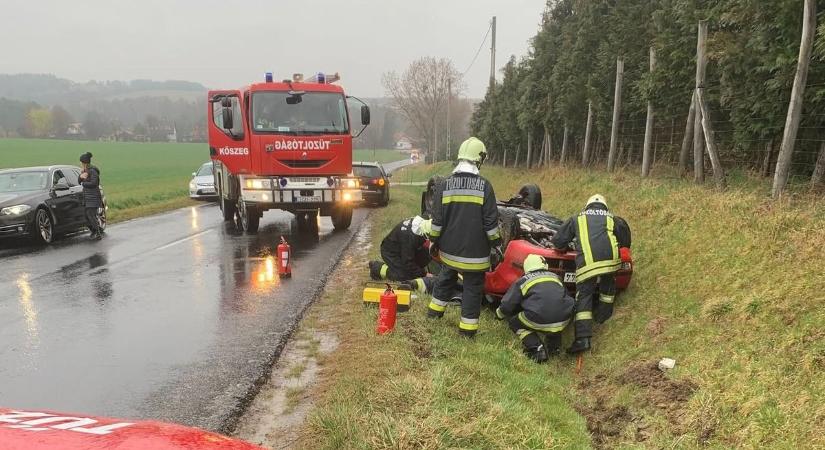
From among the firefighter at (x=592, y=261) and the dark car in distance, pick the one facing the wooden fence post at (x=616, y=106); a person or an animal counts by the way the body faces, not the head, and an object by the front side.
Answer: the firefighter

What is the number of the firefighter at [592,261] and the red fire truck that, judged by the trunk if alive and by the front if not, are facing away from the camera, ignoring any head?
1

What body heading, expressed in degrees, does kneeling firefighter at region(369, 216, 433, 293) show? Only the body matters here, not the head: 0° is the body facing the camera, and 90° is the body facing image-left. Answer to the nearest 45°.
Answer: approximately 270°

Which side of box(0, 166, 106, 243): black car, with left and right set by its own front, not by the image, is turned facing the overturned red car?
left

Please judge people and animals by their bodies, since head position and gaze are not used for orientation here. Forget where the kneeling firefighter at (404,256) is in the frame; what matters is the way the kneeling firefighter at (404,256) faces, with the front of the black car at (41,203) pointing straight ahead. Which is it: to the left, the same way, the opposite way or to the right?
to the left

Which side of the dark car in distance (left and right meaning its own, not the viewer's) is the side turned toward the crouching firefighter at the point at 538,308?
back

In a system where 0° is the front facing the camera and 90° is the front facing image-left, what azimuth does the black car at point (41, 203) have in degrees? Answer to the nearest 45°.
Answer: approximately 45°

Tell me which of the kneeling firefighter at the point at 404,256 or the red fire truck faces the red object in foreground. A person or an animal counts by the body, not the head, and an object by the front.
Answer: the red fire truck

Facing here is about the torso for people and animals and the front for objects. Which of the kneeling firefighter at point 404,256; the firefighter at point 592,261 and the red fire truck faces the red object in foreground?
the red fire truck

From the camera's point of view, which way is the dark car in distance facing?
away from the camera

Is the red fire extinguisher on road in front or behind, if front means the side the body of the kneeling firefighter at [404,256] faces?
behind

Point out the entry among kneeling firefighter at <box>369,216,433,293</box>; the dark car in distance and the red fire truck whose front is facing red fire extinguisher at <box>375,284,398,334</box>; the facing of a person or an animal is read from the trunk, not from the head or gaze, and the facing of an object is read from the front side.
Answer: the red fire truck

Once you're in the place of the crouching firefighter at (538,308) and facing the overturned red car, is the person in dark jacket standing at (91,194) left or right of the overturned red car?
left

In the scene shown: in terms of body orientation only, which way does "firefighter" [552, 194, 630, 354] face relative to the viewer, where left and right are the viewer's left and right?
facing away from the viewer

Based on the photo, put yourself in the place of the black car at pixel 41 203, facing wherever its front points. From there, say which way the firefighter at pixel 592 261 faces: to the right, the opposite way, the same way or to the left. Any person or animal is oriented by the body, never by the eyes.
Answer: the opposite way

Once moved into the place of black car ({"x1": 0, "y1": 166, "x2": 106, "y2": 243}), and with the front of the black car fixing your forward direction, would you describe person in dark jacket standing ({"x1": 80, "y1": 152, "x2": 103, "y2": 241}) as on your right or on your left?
on your left

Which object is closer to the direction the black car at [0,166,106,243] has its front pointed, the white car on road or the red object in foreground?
the red object in foreground
